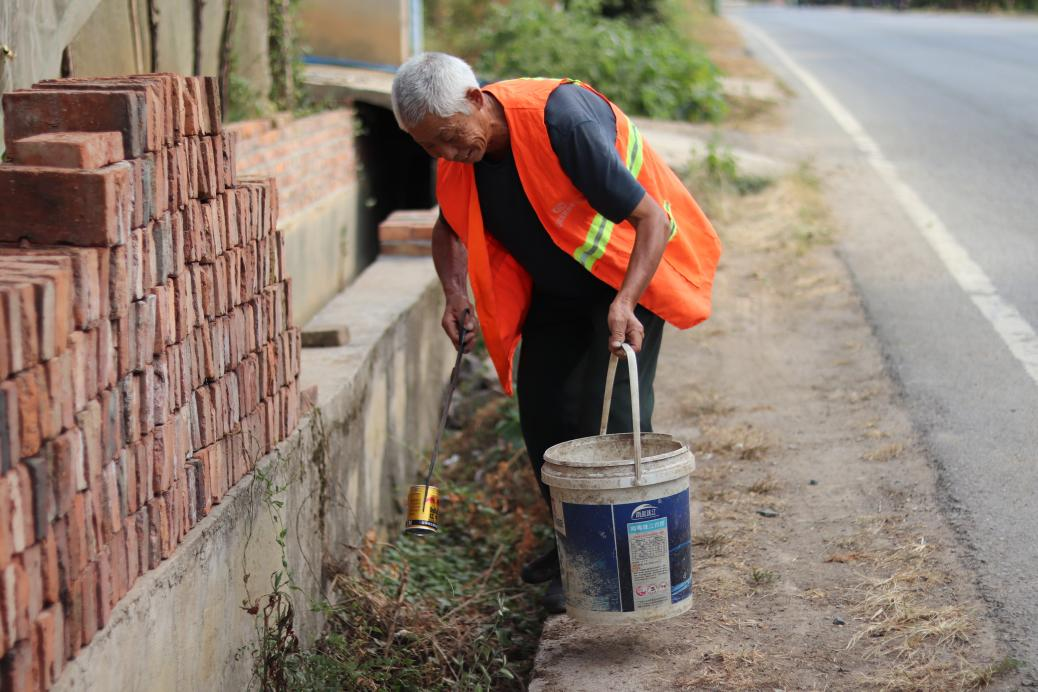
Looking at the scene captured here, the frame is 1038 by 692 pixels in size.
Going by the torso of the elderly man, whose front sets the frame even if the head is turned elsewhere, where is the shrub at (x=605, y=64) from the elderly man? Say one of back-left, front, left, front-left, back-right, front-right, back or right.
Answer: back-right

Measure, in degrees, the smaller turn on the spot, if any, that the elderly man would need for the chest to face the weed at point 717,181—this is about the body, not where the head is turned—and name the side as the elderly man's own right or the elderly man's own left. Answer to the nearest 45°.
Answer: approximately 135° to the elderly man's own right

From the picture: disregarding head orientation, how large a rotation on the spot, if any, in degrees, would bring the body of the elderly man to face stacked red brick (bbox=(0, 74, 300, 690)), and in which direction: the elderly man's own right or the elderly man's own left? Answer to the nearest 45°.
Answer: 0° — they already face it

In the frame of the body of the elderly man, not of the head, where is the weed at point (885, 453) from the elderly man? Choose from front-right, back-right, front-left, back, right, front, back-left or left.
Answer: back

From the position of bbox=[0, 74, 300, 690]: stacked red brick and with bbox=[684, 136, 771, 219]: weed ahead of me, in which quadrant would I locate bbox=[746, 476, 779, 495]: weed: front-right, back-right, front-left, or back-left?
front-right

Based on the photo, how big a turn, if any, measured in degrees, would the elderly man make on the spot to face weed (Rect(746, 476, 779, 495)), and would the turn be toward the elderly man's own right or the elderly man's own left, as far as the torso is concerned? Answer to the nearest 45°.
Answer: approximately 180°

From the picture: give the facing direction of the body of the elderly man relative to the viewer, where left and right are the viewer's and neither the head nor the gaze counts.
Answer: facing the viewer and to the left of the viewer
